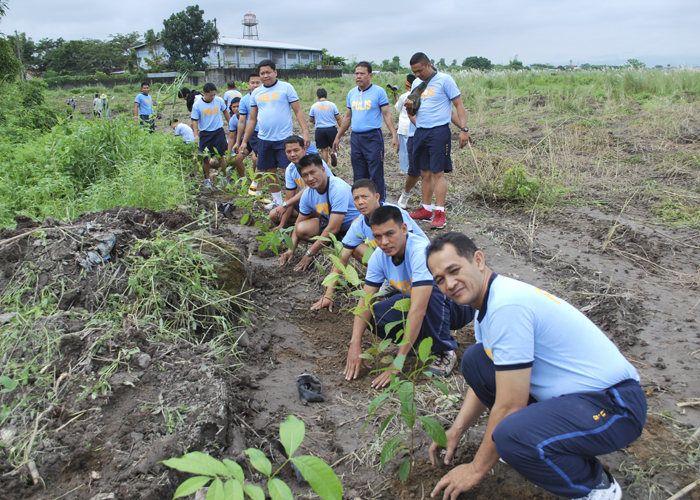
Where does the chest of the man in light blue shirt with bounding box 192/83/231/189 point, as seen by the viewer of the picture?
toward the camera

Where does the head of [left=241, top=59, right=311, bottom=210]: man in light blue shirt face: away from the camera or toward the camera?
toward the camera

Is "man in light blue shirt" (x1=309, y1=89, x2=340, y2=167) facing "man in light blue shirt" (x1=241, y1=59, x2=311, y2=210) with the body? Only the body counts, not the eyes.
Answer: no

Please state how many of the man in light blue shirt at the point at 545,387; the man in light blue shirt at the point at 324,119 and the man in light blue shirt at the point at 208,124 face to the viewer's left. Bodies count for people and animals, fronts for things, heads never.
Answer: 1

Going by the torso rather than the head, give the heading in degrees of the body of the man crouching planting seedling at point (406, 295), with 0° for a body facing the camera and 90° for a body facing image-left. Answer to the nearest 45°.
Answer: approximately 45°

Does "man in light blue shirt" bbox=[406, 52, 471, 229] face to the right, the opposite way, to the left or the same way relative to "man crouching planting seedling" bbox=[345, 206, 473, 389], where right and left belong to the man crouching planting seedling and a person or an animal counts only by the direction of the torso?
the same way

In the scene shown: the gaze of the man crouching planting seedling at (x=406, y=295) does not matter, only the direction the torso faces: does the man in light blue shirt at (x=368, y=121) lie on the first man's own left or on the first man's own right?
on the first man's own right

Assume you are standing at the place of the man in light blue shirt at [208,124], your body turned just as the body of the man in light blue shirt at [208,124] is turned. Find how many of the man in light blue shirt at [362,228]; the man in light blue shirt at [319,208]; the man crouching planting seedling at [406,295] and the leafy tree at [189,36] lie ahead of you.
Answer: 3

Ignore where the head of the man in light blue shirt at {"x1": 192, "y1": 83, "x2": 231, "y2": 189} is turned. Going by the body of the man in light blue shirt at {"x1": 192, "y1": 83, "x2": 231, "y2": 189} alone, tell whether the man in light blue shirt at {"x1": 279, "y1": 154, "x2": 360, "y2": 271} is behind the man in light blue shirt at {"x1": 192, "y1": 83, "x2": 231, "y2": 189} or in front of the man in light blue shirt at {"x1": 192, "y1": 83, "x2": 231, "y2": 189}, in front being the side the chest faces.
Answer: in front

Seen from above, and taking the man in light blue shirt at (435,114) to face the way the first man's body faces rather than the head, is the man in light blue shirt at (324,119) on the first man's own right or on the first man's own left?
on the first man's own right

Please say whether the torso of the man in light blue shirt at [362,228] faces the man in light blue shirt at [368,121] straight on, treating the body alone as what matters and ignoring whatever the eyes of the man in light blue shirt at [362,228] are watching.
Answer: no

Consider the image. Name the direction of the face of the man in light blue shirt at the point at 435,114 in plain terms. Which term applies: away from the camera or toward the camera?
toward the camera

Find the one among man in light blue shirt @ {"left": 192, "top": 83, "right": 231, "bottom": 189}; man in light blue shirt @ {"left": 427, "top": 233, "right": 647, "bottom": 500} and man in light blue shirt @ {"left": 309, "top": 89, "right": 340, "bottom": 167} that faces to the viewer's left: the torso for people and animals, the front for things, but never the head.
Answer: man in light blue shirt @ {"left": 427, "top": 233, "right": 647, "bottom": 500}

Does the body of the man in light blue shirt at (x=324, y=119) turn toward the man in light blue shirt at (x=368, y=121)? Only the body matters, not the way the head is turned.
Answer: no
